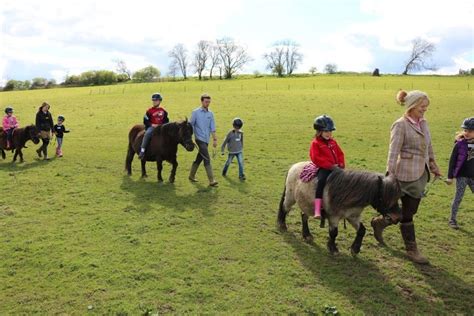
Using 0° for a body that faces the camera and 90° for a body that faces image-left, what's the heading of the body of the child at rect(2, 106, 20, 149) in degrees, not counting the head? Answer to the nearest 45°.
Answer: approximately 315°

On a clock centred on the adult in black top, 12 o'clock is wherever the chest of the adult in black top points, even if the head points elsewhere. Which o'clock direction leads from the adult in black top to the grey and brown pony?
The grey and brown pony is roughly at 1 o'clock from the adult in black top.

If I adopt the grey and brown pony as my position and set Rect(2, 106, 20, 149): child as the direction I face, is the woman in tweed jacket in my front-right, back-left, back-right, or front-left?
back-right

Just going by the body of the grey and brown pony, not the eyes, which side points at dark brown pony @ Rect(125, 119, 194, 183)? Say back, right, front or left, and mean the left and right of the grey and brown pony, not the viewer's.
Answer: back

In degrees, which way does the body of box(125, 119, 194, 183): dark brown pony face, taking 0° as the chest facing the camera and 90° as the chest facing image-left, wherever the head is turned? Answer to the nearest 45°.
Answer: approximately 315°

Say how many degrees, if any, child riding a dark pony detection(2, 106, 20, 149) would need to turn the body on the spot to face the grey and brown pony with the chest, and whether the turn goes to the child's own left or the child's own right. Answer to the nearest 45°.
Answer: approximately 45° to the child's own right

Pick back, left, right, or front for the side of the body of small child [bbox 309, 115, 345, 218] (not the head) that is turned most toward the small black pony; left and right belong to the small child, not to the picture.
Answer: back

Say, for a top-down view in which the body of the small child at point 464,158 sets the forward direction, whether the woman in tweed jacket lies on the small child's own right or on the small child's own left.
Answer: on the small child's own right

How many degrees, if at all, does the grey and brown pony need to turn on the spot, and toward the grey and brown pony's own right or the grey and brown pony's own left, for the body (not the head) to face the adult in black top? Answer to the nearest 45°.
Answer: approximately 180°
